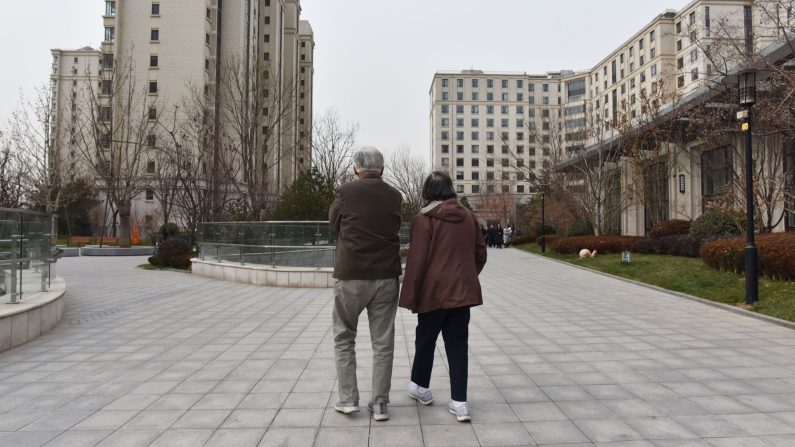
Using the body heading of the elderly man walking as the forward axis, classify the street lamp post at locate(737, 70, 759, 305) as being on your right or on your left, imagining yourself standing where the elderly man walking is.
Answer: on your right

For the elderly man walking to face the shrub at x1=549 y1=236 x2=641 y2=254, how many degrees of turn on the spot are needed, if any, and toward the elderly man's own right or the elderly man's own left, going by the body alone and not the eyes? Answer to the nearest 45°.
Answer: approximately 45° to the elderly man's own right

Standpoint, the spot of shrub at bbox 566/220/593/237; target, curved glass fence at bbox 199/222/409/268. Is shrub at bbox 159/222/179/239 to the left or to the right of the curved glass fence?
right

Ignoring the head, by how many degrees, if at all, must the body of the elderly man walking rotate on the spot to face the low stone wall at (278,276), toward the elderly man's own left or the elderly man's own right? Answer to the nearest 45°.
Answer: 0° — they already face it

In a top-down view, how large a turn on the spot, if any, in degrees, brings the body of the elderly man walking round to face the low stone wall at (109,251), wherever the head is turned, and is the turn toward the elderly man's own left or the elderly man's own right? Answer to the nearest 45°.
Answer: approximately 45° to the elderly man's own left

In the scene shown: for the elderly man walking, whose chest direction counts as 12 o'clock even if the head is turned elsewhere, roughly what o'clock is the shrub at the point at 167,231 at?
The shrub is roughly at 11 o'clock from the elderly man walking.

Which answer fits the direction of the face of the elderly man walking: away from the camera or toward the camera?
away from the camera

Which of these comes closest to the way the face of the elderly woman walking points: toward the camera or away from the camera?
away from the camera

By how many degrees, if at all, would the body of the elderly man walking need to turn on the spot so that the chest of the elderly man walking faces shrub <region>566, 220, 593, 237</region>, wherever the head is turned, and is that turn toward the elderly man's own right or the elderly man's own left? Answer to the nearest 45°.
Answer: approximately 45° to the elderly man's own right

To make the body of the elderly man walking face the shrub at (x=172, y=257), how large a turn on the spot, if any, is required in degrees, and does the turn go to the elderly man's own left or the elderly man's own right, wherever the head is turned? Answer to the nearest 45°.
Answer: approximately 45° to the elderly man's own left

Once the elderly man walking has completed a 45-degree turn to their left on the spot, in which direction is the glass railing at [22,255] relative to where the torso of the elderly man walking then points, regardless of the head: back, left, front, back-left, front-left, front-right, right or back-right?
front

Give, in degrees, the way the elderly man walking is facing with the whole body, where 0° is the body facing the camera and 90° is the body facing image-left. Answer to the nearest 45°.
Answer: approximately 180°

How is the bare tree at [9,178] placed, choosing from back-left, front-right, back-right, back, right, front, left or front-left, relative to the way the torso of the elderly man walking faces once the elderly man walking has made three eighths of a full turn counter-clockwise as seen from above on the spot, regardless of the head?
right
